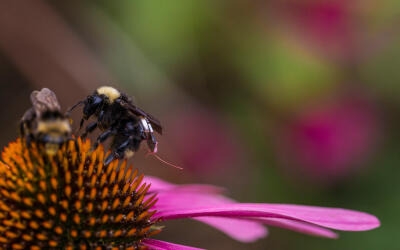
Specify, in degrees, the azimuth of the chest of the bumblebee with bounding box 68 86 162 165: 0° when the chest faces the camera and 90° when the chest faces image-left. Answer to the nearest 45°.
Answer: approximately 90°

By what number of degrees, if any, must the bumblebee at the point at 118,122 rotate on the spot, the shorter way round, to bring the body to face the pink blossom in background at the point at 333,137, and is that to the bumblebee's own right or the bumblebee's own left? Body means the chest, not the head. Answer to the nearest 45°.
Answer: approximately 135° to the bumblebee's own right
